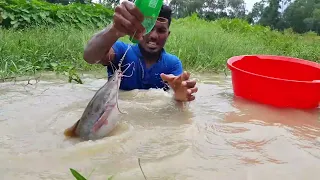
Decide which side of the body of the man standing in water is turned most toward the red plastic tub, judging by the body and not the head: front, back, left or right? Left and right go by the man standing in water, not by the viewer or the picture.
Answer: left

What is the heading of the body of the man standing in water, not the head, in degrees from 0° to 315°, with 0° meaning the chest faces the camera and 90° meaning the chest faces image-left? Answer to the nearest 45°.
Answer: approximately 0°

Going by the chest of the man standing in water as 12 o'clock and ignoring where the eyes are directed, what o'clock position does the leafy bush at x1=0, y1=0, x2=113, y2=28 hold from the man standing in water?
The leafy bush is roughly at 5 o'clock from the man standing in water.

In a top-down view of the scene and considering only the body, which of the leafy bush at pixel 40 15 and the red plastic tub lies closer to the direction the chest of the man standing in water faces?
the red plastic tub
